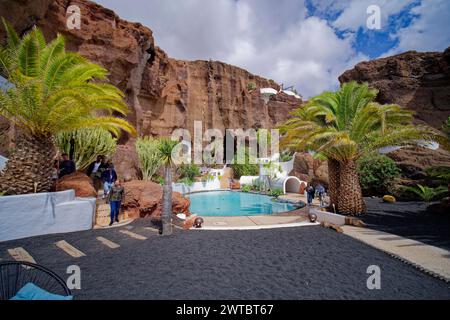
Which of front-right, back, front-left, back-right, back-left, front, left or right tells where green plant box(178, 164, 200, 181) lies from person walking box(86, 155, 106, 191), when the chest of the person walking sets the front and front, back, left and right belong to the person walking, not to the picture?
back-left

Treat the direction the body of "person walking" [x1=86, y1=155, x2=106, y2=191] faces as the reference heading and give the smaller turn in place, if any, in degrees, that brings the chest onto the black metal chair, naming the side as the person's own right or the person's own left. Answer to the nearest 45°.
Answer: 0° — they already face it

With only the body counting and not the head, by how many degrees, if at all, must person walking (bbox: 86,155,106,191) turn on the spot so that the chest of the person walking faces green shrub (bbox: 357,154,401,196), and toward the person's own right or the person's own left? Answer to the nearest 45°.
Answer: approximately 90° to the person's own left

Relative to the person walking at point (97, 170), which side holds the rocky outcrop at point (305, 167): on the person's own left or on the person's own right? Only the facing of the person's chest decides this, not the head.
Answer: on the person's own left

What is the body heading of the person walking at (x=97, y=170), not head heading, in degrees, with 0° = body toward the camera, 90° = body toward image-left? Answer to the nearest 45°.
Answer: approximately 0°

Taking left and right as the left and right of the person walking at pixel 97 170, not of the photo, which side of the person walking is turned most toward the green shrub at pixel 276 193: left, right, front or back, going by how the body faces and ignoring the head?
left
